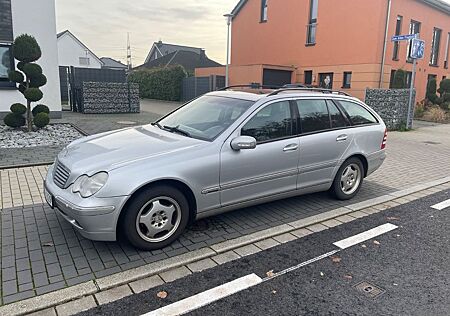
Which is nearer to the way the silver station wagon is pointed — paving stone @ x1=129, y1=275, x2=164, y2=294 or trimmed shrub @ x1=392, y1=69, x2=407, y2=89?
the paving stone

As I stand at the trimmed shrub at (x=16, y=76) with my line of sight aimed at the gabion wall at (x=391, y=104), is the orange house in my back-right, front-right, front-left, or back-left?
front-left

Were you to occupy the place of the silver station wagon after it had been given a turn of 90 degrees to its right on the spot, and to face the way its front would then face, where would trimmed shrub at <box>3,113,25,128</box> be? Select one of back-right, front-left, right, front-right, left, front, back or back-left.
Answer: front

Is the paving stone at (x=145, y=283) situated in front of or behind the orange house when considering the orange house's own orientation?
in front

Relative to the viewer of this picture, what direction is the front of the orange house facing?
facing the viewer and to the left of the viewer

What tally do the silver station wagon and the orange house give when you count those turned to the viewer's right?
0
